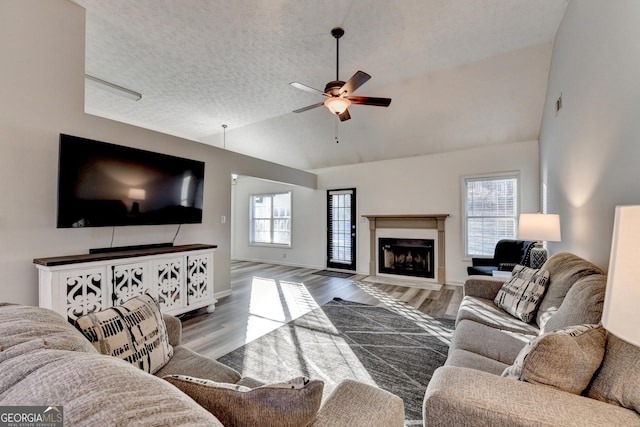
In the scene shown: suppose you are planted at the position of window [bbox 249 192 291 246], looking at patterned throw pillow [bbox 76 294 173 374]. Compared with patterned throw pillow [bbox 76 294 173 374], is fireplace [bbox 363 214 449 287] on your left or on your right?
left

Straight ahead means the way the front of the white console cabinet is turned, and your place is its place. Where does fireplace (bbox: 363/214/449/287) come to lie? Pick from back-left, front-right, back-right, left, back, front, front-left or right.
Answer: front-left

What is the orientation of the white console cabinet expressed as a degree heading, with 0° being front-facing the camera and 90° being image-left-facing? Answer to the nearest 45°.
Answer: approximately 315°

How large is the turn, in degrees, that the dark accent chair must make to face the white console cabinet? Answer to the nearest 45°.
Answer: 0° — it already faces it

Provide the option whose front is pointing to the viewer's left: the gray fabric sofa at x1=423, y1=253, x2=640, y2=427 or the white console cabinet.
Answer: the gray fabric sofa

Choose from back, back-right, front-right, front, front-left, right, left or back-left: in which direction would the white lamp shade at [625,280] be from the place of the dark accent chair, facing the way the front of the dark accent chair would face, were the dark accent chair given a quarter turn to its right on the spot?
back-left

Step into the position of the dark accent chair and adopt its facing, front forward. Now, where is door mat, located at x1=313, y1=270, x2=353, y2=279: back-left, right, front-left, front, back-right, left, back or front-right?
front-right

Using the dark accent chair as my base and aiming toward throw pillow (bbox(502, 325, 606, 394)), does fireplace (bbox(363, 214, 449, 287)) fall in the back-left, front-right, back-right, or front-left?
back-right

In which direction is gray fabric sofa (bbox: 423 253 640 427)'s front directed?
to the viewer's left

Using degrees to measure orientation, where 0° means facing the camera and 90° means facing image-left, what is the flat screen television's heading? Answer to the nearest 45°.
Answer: approximately 315°

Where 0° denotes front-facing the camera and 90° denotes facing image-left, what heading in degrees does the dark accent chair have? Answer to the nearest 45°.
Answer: approximately 45°

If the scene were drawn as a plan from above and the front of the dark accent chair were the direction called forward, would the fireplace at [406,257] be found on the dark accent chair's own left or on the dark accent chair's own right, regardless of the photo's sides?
on the dark accent chair's own right

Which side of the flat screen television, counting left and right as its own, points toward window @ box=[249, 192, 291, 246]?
left

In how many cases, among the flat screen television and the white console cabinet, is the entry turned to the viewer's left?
0

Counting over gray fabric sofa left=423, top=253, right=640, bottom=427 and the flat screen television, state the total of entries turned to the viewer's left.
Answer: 1
